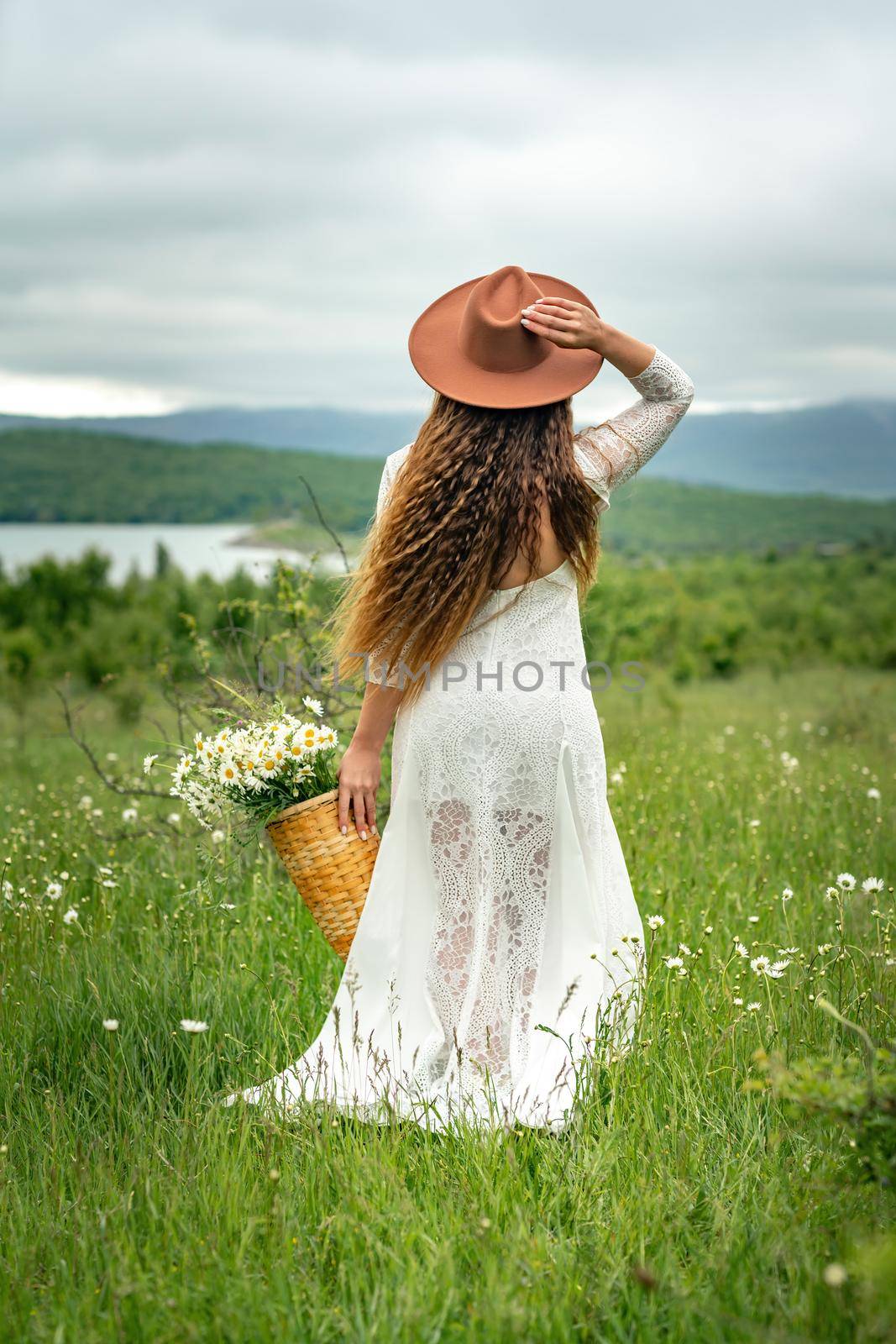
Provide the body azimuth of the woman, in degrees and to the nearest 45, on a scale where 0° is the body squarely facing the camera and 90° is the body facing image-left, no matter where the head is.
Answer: approximately 180°

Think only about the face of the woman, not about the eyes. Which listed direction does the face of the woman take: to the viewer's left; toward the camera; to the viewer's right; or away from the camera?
away from the camera
